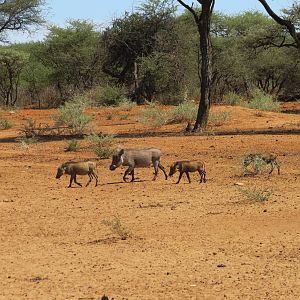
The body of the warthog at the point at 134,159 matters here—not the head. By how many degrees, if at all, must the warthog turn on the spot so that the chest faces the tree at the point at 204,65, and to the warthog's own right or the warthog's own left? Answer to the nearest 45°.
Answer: approximately 90° to the warthog's own right

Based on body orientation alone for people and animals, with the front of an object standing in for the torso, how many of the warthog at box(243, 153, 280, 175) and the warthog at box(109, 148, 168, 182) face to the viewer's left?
2

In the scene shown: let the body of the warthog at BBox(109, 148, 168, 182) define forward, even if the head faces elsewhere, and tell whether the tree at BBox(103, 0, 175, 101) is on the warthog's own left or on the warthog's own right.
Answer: on the warthog's own right

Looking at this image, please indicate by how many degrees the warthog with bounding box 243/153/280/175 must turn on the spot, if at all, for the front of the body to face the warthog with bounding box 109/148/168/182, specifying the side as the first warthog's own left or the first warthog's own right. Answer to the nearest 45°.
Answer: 0° — it already faces it

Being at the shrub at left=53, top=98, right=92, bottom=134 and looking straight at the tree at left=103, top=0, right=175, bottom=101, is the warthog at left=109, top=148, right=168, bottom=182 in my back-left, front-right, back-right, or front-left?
back-right

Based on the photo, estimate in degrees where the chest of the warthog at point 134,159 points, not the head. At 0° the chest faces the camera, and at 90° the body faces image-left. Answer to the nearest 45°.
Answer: approximately 90°

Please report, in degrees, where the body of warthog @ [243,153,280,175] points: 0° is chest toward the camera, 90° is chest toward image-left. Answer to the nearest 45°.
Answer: approximately 90°

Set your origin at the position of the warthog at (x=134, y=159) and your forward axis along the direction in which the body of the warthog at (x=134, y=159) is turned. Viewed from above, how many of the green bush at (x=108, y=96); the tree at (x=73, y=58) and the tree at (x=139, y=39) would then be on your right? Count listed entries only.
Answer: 3

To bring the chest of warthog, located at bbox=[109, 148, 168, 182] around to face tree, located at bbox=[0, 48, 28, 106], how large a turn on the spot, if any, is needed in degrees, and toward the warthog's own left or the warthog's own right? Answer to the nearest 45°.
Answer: approximately 90° to the warthog's own right

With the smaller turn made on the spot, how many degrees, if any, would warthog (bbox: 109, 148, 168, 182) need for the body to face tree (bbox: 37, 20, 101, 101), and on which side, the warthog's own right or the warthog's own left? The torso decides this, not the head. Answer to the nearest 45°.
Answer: approximately 90° to the warthog's own right
